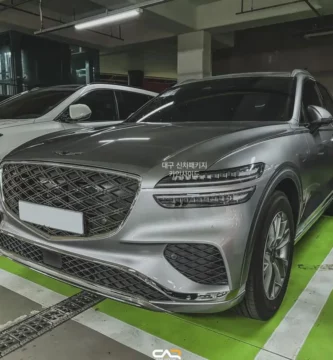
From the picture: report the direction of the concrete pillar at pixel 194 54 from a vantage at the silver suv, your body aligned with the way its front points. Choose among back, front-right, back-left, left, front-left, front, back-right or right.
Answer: back-right

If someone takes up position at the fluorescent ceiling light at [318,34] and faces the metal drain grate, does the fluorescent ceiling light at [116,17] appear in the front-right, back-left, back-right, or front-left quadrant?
front-right

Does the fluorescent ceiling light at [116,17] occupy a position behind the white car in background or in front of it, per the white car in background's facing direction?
behind

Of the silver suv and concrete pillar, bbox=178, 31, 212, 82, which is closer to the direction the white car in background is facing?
the silver suv

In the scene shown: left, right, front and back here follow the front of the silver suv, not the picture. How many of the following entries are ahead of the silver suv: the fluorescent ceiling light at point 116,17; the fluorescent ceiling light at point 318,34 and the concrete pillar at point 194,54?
0

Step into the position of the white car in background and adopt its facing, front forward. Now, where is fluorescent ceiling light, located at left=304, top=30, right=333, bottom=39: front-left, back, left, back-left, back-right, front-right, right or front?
back

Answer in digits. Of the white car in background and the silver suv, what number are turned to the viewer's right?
0

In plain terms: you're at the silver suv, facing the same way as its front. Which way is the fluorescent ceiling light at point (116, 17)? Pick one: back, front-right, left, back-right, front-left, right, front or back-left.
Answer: back-right

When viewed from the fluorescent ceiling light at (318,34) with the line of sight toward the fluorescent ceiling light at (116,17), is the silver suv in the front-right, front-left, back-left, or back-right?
front-left

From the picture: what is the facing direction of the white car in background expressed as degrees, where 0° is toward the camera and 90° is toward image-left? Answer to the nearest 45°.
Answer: approximately 45°

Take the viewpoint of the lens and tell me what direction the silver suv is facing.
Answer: facing the viewer and to the left of the viewer

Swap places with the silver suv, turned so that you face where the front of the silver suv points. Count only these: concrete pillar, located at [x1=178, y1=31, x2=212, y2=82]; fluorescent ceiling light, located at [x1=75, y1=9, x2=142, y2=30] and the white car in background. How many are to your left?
0

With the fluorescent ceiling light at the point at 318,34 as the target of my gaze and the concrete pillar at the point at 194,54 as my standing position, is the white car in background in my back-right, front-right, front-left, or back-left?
back-right

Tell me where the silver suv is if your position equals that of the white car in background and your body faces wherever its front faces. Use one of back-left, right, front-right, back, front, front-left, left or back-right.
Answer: front-left

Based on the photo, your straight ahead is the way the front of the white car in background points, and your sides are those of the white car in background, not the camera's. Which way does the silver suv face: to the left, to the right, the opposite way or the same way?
the same way

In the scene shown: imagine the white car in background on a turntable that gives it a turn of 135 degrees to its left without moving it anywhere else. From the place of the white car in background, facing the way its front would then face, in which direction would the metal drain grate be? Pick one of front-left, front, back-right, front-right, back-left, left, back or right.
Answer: right
